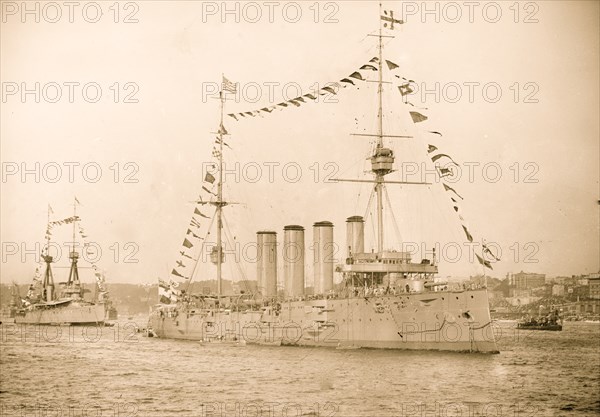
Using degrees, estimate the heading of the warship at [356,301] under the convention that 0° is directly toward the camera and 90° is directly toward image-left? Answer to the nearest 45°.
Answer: approximately 315°
